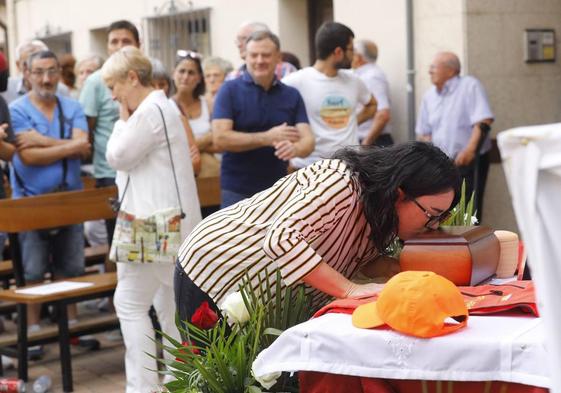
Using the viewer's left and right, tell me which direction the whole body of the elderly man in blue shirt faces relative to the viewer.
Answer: facing the viewer and to the left of the viewer

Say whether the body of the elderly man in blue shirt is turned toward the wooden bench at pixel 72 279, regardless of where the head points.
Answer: yes

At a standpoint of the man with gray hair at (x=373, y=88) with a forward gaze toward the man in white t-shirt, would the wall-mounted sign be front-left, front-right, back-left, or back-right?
back-left

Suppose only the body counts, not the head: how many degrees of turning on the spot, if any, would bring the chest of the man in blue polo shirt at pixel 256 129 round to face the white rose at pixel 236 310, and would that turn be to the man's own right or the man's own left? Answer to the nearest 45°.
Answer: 0° — they already face it

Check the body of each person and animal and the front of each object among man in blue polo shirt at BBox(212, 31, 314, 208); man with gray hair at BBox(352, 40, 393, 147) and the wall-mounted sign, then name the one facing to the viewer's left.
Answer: the man with gray hair

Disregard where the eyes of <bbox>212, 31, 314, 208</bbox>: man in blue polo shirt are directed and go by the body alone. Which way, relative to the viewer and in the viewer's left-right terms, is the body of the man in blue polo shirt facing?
facing the viewer

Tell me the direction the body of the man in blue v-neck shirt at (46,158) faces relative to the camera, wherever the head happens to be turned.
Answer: toward the camera

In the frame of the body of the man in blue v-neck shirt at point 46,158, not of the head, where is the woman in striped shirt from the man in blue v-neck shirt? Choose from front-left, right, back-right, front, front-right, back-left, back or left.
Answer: front

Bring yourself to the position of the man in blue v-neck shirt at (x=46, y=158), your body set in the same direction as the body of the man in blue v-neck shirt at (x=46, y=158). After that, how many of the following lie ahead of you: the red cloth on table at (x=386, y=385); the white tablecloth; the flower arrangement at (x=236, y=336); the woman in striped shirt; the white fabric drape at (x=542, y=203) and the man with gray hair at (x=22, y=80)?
5

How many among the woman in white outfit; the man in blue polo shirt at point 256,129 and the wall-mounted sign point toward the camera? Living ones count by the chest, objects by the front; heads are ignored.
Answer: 2

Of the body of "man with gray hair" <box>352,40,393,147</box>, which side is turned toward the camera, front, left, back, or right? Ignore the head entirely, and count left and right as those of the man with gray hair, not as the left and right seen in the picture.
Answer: left
